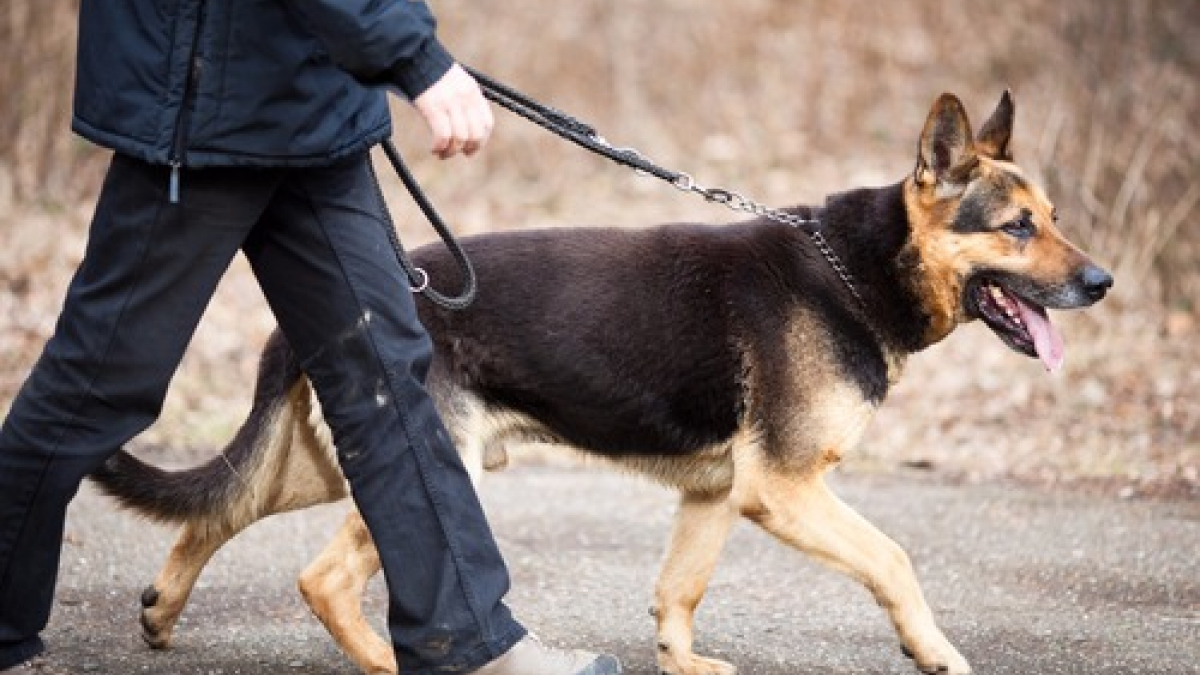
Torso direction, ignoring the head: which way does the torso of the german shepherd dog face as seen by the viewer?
to the viewer's right

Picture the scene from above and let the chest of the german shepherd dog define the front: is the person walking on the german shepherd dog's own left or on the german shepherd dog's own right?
on the german shepherd dog's own right

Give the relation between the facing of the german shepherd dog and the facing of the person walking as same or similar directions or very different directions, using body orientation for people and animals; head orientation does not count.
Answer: same or similar directions

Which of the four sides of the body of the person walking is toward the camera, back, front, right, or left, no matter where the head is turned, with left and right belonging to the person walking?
right

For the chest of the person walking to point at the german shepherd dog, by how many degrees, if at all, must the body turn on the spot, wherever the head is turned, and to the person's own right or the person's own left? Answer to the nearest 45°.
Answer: approximately 45° to the person's own left

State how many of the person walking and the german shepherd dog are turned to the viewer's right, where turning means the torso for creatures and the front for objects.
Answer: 2
